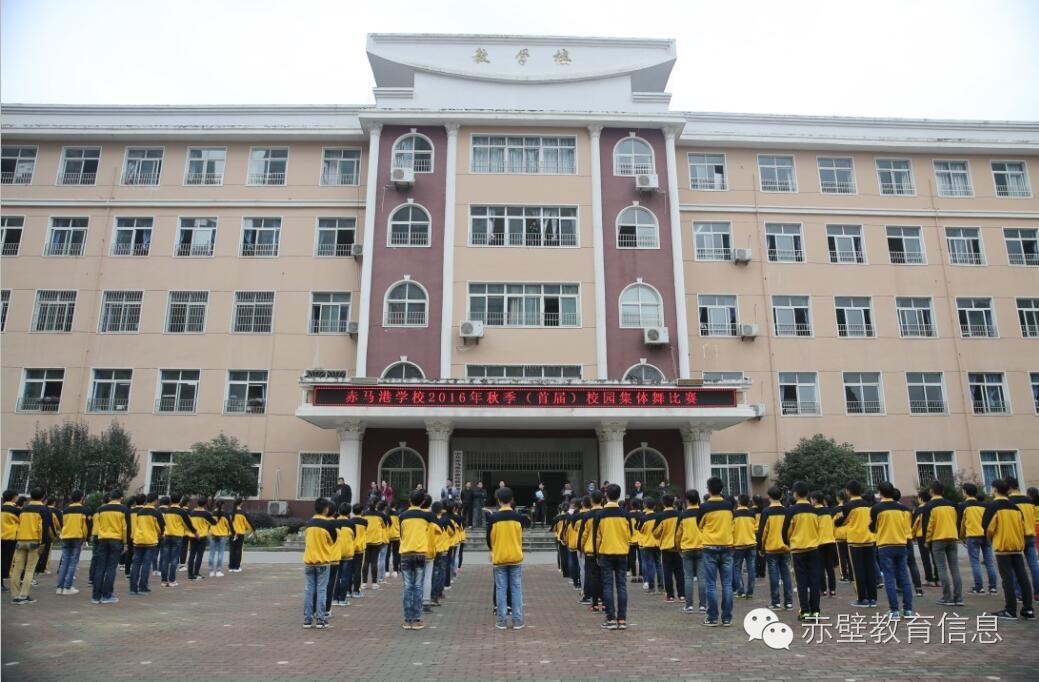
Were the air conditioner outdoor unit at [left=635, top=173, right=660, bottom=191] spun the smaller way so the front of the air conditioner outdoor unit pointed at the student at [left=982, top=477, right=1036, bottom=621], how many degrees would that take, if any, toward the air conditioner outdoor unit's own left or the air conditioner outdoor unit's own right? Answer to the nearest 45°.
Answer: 0° — it already faces them

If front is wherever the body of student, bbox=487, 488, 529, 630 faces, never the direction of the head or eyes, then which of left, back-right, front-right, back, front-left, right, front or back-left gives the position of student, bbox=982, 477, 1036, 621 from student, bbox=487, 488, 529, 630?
right

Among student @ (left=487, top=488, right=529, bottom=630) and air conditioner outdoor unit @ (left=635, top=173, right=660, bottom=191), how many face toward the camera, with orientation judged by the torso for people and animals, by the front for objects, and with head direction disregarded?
1

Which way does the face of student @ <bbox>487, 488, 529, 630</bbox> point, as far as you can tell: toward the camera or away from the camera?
away from the camera

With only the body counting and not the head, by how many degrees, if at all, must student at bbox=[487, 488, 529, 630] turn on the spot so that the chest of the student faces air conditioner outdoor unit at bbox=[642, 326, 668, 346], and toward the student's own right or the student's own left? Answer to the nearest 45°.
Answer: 0° — they already face it

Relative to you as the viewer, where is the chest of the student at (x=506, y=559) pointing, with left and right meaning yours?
facing away from the viewer

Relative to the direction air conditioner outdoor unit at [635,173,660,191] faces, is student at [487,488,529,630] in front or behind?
in front

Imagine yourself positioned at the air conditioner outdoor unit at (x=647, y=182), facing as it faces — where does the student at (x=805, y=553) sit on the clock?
The student is roughly at 12 o'clock from the air conditioner outdoor unit.

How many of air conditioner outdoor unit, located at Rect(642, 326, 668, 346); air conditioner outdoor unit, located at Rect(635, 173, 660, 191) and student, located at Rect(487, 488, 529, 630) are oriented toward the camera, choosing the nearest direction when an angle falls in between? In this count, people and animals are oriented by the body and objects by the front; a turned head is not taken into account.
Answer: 2

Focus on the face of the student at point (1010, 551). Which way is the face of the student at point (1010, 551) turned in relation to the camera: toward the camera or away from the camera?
away from the camera

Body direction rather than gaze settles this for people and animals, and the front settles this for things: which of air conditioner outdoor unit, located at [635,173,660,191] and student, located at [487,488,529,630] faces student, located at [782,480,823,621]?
the air conditioner outdoor unit

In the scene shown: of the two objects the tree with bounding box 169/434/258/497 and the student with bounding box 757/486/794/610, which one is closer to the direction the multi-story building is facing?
the student

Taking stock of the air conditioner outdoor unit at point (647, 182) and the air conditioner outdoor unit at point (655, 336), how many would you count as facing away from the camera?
0

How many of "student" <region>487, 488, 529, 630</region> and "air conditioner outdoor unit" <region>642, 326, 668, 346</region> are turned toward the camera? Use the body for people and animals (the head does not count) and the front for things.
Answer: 1
